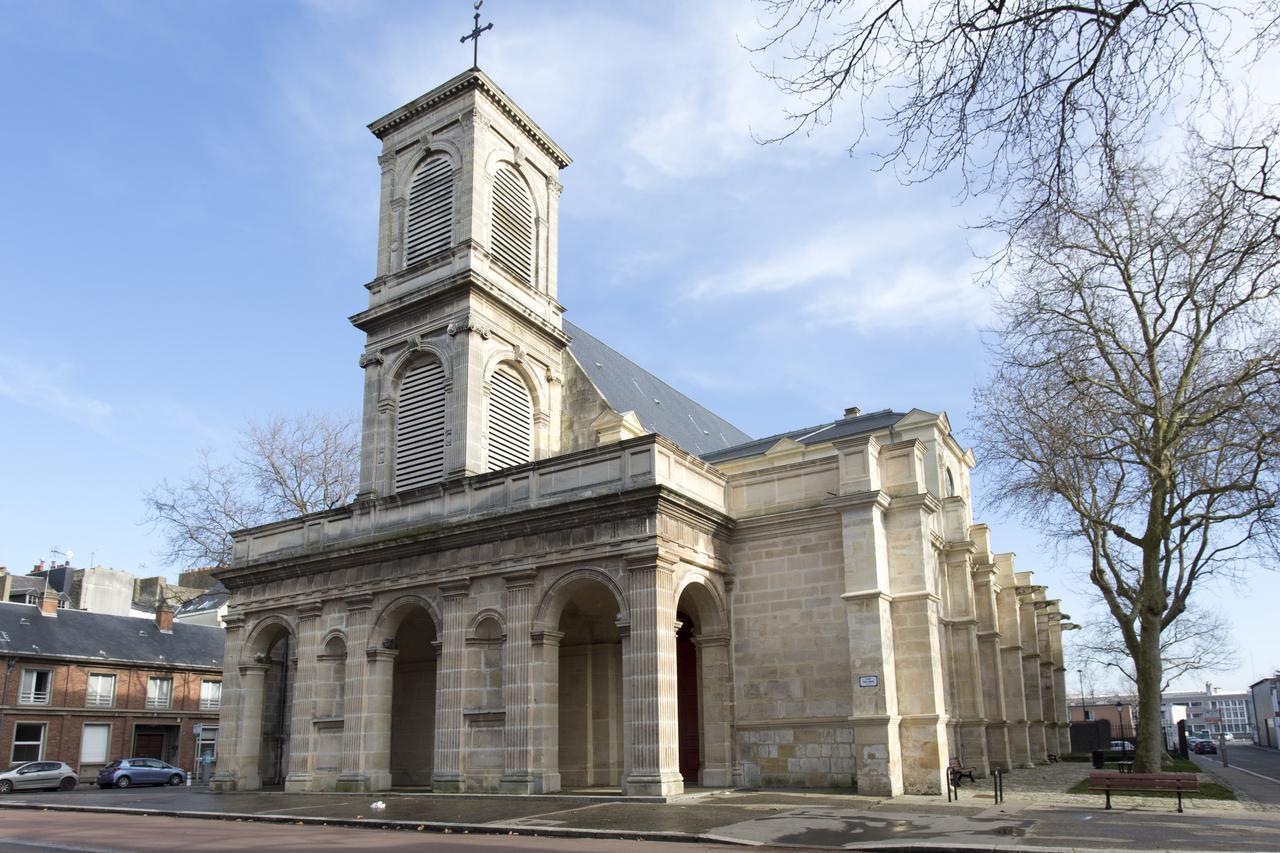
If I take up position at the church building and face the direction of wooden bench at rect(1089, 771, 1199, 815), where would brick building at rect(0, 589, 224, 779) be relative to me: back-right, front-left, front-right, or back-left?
back-right

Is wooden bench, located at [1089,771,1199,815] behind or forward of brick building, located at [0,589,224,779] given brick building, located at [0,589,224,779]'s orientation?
forward

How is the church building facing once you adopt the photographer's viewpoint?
facing the viewer and to the left of the viewer

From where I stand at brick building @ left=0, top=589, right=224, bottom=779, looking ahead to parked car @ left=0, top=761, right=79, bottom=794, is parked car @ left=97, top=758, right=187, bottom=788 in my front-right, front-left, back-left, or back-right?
front-left

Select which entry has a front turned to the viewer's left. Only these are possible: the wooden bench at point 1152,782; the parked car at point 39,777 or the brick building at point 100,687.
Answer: the parked car

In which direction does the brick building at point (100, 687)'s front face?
toward the camera

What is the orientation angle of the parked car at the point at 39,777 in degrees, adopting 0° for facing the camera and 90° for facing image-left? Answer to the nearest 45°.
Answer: approximately 90°

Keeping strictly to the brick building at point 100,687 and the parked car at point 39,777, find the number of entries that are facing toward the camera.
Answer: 1

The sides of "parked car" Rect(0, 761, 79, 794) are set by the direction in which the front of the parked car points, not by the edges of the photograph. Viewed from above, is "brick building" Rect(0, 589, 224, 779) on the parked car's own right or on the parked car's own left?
on the parked car's own right
